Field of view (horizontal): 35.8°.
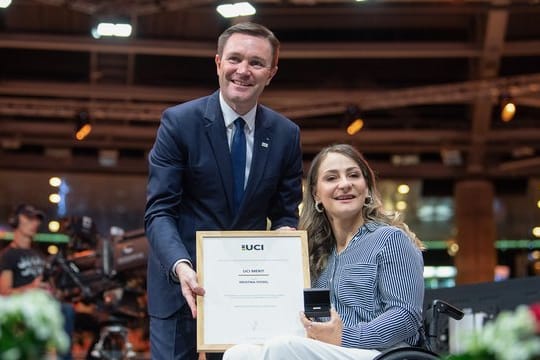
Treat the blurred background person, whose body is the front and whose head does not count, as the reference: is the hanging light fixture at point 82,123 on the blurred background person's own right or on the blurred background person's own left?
on the blurred background person's own left

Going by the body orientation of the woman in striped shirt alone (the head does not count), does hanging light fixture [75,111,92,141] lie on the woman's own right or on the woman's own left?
on the woman's own right

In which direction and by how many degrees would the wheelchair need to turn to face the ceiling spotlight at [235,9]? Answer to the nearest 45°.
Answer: approximately 90° to its right

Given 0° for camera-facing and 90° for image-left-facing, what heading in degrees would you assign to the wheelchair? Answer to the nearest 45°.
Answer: approximately 90°

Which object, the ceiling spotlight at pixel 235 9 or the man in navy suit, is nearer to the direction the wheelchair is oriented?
the man in navy suit

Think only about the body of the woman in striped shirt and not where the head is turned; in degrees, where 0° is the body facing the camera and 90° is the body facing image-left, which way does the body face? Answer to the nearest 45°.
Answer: approximately 45°

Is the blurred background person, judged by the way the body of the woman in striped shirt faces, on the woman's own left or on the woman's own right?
on the woman's own right

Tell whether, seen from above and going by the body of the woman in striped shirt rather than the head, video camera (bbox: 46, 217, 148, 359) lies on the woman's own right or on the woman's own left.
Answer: on the woman's own right

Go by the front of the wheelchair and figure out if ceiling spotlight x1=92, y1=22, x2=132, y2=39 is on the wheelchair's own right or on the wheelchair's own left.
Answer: on the wheelchair's own right

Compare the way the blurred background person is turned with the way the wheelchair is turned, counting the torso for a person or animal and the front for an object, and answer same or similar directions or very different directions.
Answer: very different directions
